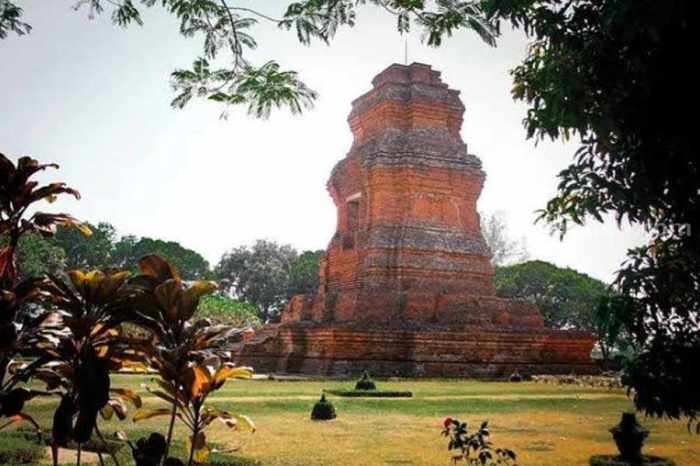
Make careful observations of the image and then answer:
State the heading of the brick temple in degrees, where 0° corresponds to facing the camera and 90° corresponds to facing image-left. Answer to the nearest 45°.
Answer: approximately 45°

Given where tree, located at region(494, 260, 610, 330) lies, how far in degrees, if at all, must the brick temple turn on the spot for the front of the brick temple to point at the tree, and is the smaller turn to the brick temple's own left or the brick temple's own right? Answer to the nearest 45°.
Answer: approximately 135° to the brick temple's own right

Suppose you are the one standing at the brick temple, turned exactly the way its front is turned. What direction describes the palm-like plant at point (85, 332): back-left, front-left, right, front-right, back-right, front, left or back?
front-left

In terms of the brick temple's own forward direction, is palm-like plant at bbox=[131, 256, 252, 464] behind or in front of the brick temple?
in front

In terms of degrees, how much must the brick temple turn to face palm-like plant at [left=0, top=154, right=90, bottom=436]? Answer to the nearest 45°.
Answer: approximately 45° to its left

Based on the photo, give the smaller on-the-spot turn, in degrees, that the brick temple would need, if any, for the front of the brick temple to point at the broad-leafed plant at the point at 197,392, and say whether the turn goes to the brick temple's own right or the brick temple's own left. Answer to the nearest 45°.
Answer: approximately 45° to the brick temple's own left

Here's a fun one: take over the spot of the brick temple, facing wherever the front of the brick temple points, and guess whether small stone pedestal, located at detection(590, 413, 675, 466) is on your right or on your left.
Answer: on your left

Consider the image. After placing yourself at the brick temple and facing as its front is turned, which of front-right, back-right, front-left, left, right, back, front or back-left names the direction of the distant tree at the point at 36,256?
right

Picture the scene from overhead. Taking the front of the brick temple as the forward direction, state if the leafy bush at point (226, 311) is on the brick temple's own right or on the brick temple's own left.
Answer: on the brick temple's own right

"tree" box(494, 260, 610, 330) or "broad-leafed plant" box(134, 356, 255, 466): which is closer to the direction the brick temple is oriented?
the broad-leafed plant

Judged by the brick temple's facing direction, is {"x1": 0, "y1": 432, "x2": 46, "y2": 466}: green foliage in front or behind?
in front
